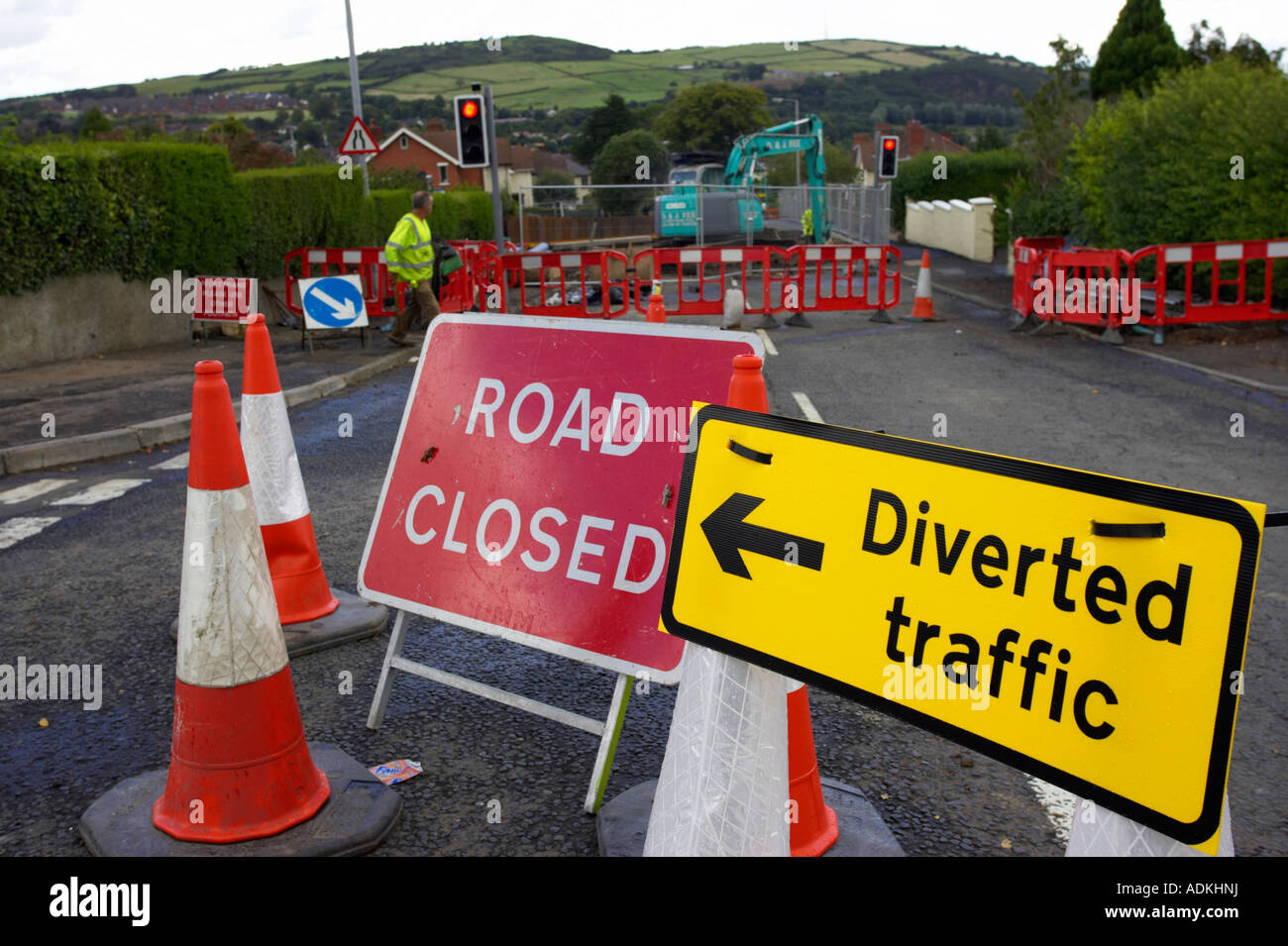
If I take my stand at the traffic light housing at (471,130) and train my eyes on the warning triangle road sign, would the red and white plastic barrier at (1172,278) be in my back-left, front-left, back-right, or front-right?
back-left

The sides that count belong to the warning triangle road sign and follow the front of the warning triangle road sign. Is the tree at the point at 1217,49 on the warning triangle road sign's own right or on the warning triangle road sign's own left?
on the warning triangle road sign's own left

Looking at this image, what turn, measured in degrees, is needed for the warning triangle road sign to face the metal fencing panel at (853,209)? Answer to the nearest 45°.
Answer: approximately 135° to its left

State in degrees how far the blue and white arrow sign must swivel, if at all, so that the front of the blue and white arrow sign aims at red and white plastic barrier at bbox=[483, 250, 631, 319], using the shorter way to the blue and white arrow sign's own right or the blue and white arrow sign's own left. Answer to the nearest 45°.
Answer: approximately 135° to the blue and white arrow sign's own left

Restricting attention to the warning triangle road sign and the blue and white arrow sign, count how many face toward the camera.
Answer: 2

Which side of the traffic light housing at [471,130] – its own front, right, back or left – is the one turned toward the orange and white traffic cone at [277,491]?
front

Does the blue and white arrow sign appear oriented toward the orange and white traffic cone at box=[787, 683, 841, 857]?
yes

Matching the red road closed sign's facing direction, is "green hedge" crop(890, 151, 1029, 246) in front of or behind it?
behind

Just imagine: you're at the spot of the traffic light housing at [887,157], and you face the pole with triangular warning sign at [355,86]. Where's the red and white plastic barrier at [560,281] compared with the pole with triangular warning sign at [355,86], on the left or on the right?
left

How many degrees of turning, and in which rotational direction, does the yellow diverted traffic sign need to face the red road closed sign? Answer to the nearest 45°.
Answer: approximately 90° to its right

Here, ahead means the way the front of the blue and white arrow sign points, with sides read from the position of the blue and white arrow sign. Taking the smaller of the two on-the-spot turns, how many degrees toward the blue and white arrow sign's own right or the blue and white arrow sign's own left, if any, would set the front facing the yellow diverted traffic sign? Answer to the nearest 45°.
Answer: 0° — it already faces it
